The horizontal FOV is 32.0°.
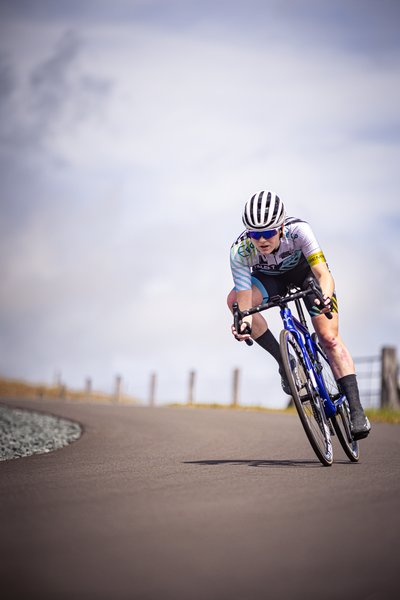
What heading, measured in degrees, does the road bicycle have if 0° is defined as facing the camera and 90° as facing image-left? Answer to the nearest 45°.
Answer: approximately 0°

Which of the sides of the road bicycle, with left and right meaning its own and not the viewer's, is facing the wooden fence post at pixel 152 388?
back

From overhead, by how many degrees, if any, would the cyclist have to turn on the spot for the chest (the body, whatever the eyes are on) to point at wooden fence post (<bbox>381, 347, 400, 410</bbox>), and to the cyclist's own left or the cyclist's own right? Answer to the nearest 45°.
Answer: approximately 180°

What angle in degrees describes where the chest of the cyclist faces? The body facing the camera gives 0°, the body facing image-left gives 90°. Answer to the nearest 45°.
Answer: approximately 0°

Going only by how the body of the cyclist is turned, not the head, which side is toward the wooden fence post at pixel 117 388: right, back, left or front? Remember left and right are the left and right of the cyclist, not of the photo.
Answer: back

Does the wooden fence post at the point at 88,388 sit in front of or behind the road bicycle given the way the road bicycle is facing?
behind

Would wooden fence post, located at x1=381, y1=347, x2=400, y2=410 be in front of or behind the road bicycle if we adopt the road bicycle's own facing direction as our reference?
behind
